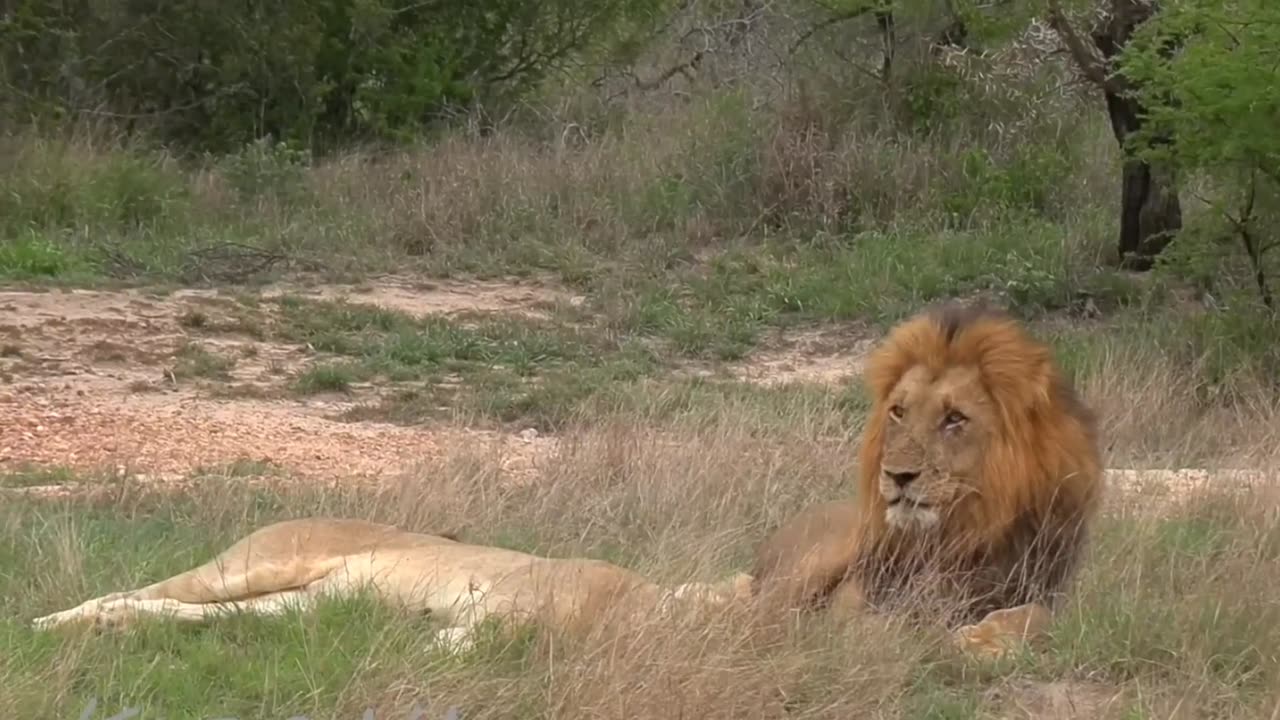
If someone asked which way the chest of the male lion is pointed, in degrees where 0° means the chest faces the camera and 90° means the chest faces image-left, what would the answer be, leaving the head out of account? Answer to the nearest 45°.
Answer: approximately 315°

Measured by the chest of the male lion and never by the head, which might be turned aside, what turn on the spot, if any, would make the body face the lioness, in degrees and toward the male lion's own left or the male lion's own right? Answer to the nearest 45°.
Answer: approximately 135° to the male lion's own right
